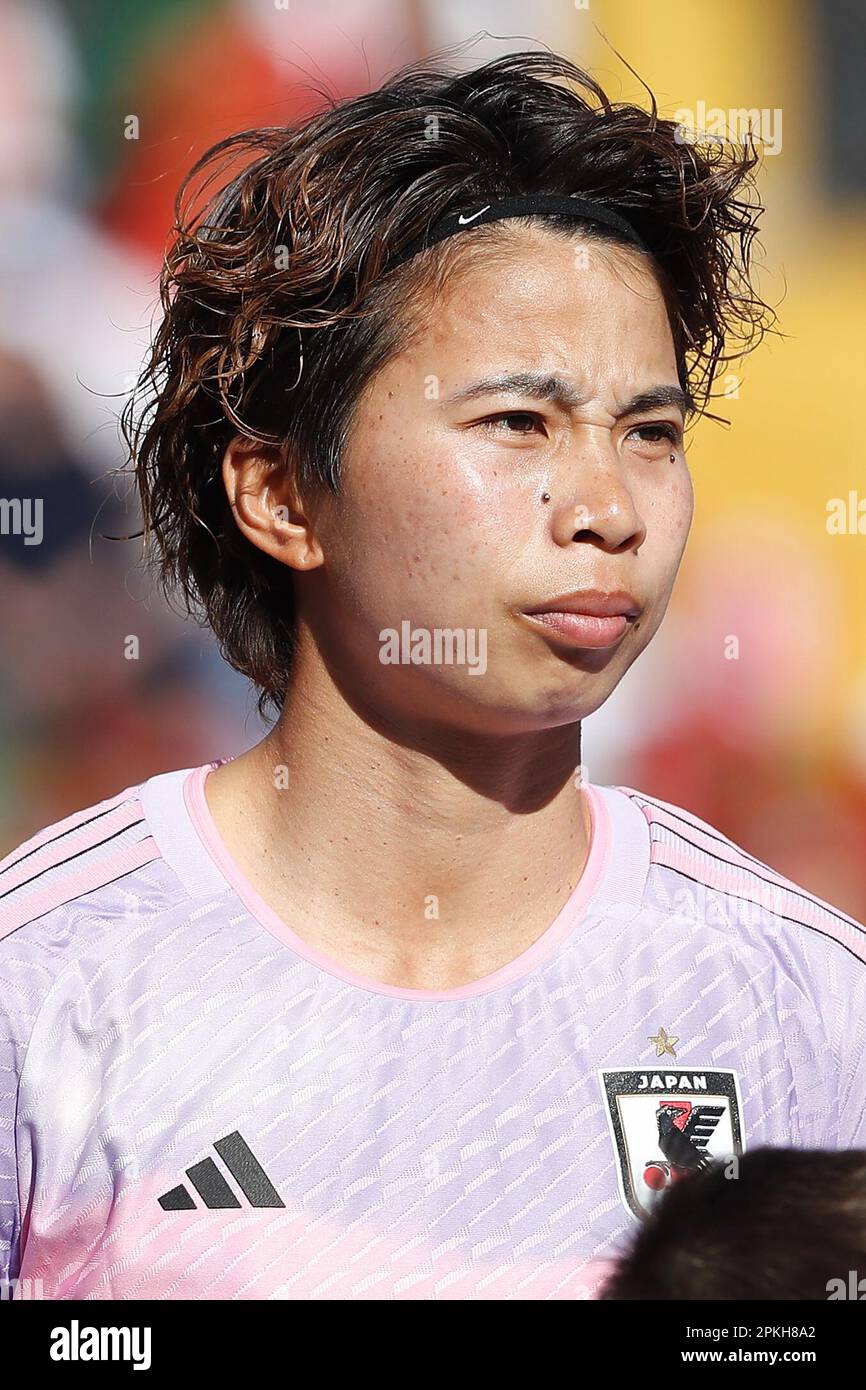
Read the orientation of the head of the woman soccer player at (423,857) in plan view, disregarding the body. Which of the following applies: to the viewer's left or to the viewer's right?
to the viewer's right

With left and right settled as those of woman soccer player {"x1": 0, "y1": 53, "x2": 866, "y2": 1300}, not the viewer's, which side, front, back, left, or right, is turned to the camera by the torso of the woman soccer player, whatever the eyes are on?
front
